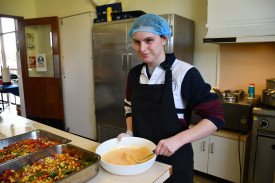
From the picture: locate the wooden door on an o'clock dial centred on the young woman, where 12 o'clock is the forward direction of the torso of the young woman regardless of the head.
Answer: The wooden door is roughly at 3 o'clock from the young woman.

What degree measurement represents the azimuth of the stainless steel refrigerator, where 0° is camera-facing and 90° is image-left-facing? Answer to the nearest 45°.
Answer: approximately 45°

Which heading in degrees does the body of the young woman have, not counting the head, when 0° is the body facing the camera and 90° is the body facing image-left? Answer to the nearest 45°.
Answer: approximately 45°

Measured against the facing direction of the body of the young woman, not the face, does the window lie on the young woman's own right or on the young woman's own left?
on the young woman's own right

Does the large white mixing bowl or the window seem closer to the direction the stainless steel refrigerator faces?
the large white mixing bowl

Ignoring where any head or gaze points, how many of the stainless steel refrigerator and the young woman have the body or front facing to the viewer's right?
0

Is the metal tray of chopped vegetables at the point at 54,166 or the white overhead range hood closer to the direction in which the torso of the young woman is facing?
the metal tray of chopped vegetables

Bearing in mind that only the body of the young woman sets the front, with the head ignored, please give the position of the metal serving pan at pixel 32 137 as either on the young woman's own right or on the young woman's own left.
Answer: on the young woman's own right

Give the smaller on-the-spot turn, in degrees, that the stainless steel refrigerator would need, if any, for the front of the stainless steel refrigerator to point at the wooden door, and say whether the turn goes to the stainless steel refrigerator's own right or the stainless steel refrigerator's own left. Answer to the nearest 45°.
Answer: approximately 90° to the stainless steel refrigerator's own right
